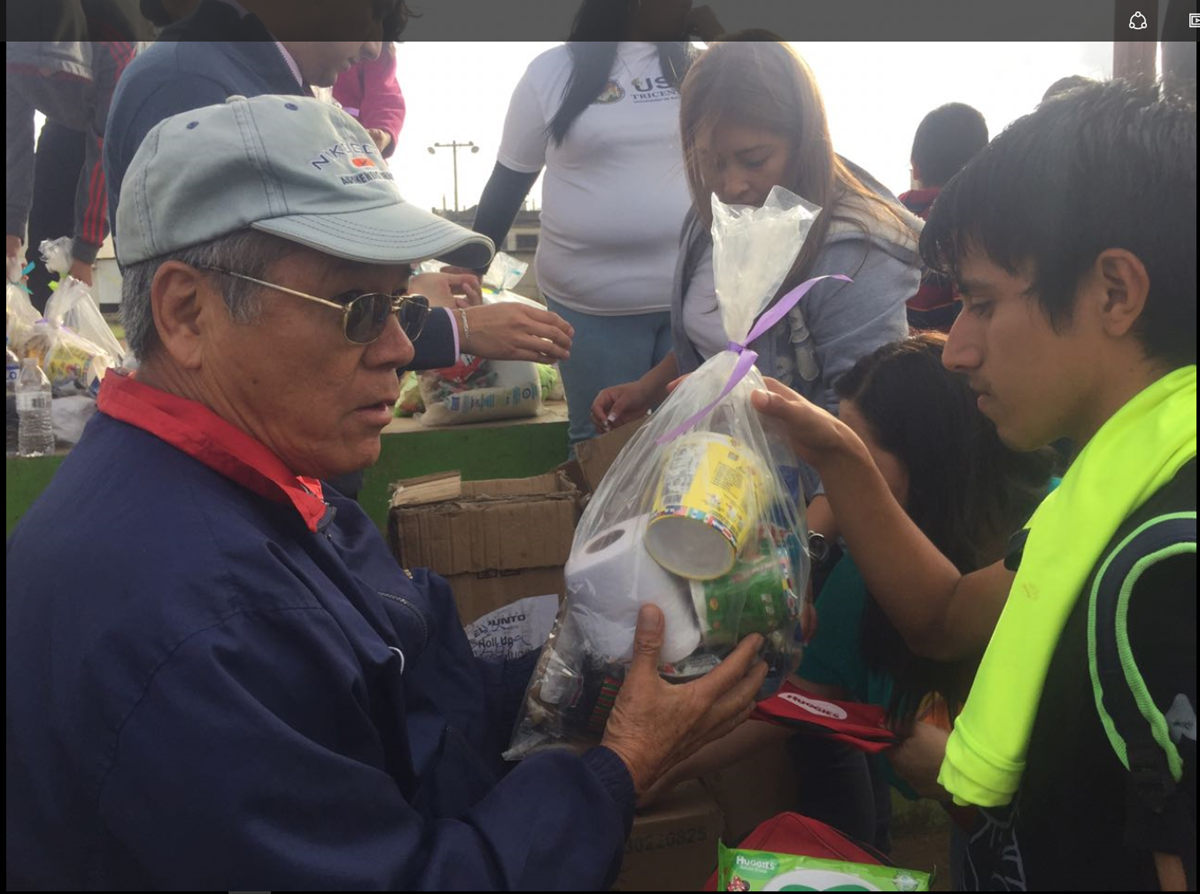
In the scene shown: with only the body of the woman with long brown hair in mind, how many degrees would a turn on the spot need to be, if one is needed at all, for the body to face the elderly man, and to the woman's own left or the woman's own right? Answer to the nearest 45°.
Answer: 0° — they already face them

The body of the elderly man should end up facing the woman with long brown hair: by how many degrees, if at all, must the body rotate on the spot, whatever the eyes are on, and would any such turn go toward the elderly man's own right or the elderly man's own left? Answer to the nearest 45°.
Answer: approximately 45° to the elderly man's own left

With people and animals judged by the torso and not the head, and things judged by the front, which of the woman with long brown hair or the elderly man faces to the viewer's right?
the elderly man

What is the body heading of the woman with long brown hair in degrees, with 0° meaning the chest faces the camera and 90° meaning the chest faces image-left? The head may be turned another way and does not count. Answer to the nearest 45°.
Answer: approximately 45°

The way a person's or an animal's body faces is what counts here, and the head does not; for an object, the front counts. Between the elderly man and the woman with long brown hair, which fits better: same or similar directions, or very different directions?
very different directions

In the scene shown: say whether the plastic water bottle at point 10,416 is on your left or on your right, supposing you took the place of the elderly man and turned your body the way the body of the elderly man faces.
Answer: on your left

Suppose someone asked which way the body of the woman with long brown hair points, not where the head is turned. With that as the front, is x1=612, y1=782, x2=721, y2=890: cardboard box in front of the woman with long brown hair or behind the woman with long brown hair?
in front

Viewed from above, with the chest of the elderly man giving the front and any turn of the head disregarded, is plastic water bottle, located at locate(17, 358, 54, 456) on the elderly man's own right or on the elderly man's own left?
on the elderly man's own left

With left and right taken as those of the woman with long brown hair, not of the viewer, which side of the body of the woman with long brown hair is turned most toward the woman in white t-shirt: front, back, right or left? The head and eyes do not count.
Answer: right

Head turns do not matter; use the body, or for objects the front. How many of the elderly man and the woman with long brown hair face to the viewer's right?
1

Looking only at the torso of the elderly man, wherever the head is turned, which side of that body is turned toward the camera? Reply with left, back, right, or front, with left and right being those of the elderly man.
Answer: right
